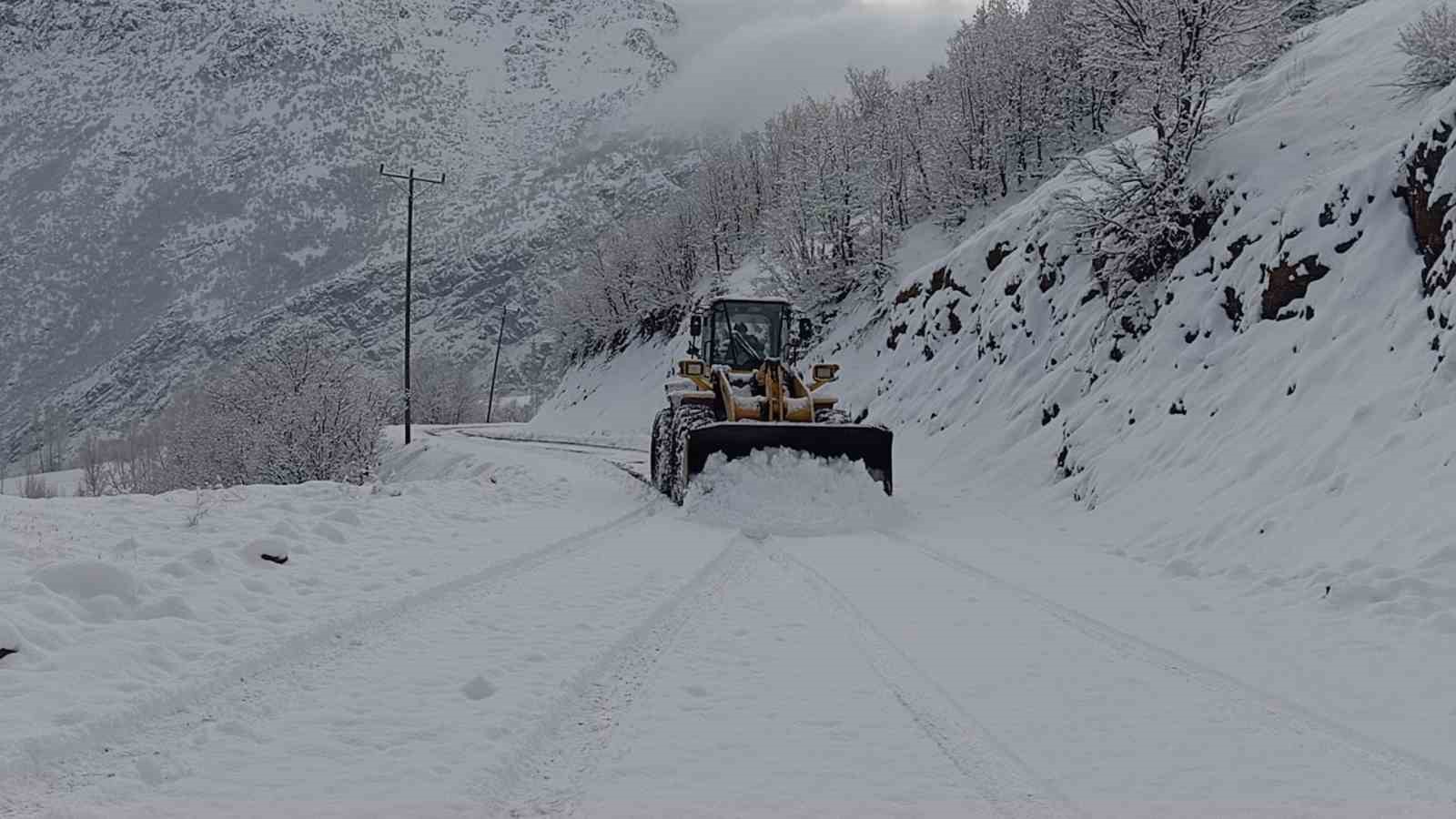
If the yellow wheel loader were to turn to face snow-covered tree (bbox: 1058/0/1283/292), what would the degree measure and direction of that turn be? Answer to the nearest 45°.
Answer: approximately 90° to its left

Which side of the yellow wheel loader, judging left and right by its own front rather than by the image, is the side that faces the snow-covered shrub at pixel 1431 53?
left

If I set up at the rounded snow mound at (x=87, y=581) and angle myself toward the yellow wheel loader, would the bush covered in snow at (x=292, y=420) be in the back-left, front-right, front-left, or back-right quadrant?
front-left

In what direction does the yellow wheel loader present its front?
toward the camera

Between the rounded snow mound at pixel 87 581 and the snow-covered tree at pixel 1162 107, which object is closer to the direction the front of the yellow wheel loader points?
the rounded snow mound

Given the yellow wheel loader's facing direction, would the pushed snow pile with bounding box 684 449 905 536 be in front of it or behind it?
in front

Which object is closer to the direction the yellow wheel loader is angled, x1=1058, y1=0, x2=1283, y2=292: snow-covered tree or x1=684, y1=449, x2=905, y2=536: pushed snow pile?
the pushed snow pile

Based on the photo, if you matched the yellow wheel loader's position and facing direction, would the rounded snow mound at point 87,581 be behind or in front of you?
in front

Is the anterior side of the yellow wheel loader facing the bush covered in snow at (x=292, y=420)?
no
